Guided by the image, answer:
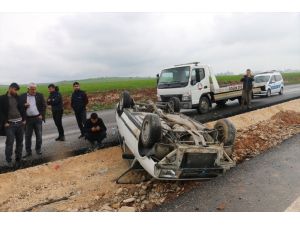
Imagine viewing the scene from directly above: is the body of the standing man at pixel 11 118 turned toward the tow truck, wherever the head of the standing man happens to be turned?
no

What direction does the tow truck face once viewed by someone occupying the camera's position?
facing the viewer and to the left of the viewer

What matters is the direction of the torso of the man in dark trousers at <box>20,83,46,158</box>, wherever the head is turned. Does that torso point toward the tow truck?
no

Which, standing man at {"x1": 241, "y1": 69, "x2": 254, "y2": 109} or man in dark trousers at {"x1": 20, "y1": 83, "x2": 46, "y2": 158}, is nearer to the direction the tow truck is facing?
the man in dark trousers

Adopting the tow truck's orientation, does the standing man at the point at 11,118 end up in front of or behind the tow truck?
in front

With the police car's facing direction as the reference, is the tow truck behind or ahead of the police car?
ahead

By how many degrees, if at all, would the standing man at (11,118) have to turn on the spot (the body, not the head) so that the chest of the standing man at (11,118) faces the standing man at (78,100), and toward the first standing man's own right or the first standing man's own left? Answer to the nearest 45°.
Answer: approximately 90° to the first standing man's own left

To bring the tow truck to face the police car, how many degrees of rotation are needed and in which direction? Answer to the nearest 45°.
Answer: approximately 180°

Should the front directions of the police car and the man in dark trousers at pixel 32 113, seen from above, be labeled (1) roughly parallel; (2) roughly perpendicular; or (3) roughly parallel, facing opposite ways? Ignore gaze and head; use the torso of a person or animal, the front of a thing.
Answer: roughly perpendicular

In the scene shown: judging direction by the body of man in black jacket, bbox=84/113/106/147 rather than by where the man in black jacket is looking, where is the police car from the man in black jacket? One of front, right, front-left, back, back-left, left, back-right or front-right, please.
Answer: back-left

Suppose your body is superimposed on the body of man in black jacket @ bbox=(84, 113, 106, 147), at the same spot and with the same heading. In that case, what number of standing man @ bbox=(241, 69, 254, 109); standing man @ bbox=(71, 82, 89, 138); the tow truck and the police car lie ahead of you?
0

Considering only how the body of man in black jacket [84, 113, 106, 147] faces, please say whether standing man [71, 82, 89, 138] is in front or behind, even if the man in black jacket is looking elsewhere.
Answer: behind

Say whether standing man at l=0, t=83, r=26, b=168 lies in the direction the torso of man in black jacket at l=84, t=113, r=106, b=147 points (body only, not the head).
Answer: no

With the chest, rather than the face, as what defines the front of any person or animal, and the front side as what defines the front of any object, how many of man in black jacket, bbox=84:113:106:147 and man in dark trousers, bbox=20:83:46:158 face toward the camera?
2

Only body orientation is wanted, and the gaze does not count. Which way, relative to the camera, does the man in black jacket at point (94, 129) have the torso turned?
toward the camera

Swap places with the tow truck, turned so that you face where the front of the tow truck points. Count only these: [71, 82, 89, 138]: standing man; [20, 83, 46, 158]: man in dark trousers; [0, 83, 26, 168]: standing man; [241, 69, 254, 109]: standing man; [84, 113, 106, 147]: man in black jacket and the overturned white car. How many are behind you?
1

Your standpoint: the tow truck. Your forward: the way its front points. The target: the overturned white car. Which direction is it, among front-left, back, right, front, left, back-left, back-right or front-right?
front-left

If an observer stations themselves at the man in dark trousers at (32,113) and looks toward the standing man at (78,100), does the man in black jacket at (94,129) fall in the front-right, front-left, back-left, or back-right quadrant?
front-right

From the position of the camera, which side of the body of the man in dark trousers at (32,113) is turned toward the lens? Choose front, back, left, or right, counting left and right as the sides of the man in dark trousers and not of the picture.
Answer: front
